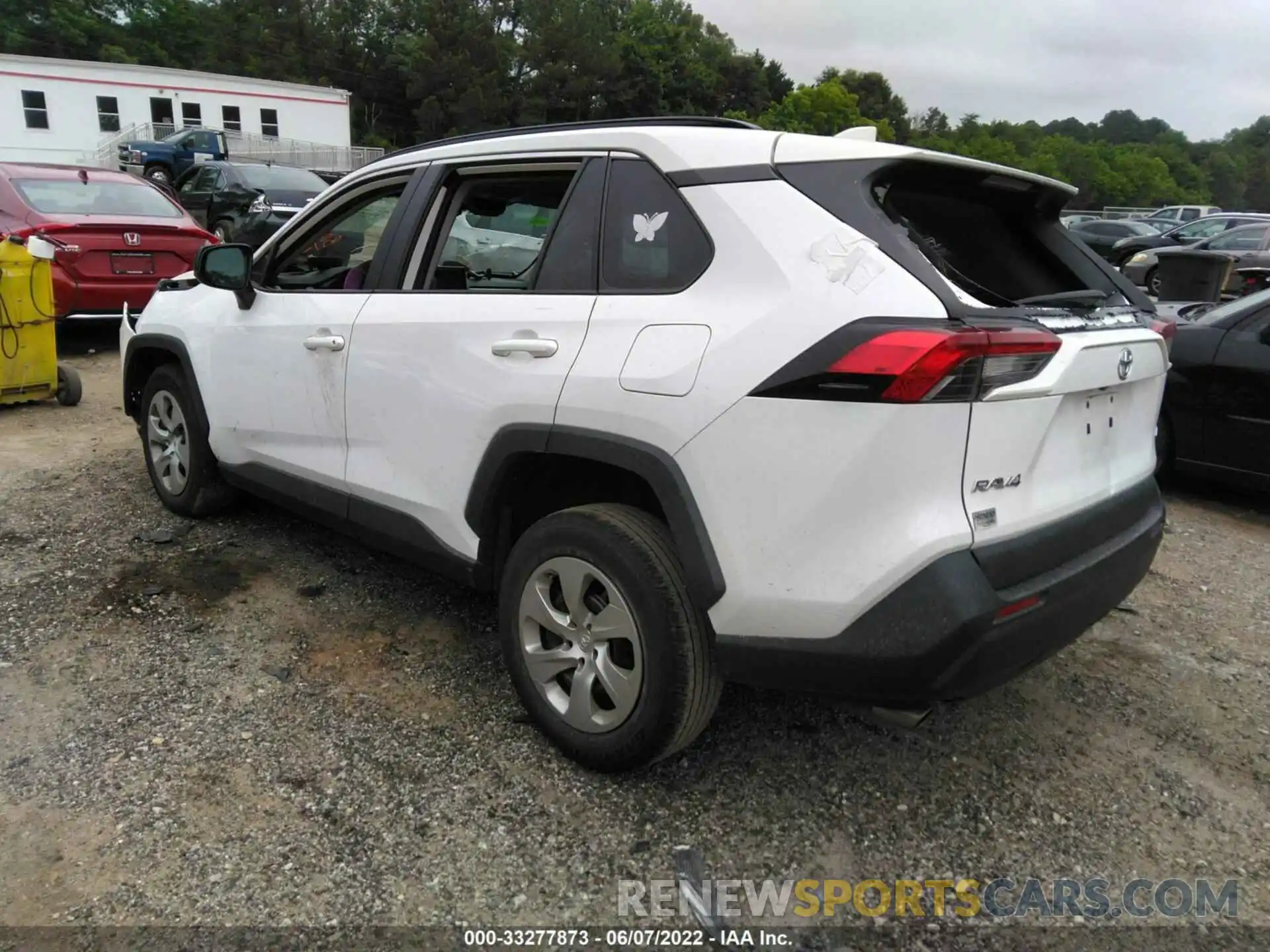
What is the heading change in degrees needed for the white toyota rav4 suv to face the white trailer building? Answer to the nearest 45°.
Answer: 0° — it already faces it

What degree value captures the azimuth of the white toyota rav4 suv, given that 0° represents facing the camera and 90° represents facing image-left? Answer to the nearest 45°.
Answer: approximately 135°

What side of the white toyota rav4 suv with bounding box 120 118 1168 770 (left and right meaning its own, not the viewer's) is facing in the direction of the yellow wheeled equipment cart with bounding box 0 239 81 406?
front

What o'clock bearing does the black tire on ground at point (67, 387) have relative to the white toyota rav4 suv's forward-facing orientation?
The black tire on ground is roughly at 12 o'clock from the white toyota rav4 suv.
